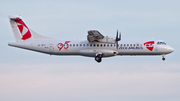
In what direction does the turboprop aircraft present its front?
to the viewer's right
